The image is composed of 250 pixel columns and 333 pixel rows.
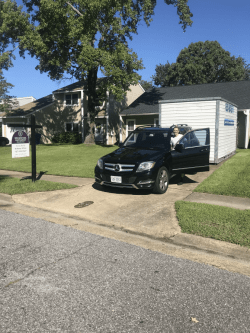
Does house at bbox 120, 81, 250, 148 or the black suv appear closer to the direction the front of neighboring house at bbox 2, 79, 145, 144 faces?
the black suv

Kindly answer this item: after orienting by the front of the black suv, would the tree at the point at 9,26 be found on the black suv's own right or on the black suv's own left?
on the black suv's own right

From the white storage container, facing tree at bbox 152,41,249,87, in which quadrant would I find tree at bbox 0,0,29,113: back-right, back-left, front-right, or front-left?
front-left

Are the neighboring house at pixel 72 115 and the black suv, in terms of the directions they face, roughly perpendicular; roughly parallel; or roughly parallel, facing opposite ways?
roughly parallel

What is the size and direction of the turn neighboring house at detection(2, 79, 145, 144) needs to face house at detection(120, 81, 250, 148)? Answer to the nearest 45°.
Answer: approximately 90° to its left

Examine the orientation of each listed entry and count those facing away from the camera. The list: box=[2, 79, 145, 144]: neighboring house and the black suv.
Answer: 0

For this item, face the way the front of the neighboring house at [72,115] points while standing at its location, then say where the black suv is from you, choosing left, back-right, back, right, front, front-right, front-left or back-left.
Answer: front-left

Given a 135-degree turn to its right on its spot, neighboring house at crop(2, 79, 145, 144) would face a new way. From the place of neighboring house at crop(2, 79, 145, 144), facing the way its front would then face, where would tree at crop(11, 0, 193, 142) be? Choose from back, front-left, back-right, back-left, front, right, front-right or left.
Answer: back

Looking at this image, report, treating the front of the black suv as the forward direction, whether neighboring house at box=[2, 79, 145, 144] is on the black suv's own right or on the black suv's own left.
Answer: on the black suv's own right

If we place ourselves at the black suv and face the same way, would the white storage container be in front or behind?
behind

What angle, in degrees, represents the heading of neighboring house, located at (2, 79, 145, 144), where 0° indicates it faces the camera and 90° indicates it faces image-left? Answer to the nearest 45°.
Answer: approximately 45°
